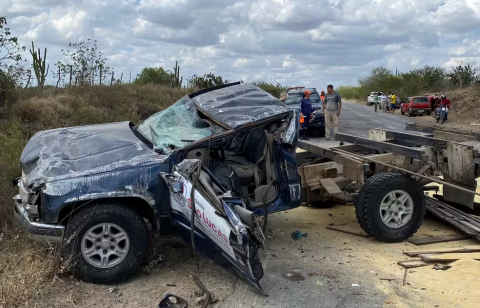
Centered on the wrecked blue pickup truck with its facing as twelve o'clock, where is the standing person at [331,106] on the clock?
The standing person is roughly at 4 o'clock from the wrecked blue pickup truck.

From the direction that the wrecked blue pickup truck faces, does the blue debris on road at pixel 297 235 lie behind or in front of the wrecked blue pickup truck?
behind

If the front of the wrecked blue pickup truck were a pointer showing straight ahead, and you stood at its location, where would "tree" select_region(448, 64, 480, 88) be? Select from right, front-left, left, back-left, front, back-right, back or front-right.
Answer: back-right

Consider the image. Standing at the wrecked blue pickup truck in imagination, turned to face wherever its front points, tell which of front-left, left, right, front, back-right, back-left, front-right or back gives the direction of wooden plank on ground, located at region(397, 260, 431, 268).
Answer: back

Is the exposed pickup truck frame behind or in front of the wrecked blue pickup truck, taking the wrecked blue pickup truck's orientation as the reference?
behind

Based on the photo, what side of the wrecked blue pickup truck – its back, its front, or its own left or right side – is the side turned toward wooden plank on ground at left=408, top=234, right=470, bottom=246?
back

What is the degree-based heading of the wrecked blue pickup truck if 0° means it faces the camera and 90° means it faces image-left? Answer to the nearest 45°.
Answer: approximately 90°

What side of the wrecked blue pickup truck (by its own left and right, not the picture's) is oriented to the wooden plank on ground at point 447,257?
back

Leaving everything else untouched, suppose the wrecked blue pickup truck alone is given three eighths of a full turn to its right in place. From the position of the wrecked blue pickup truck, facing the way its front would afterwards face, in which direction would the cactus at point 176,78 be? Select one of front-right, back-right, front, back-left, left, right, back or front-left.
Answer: front-left

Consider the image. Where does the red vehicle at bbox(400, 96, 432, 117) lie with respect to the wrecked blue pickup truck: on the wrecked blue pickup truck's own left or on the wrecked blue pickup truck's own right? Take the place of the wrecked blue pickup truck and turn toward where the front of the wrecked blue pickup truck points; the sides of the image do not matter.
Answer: on the wrecked blue pickup truck's own right

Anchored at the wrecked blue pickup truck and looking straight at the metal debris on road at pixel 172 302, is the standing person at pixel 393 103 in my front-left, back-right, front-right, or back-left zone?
back-left

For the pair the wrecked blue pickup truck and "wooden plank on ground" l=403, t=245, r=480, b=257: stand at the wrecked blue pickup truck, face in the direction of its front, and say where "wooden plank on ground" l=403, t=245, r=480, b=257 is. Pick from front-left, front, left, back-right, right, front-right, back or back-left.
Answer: back

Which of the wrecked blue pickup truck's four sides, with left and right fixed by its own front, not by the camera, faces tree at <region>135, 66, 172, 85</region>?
right
